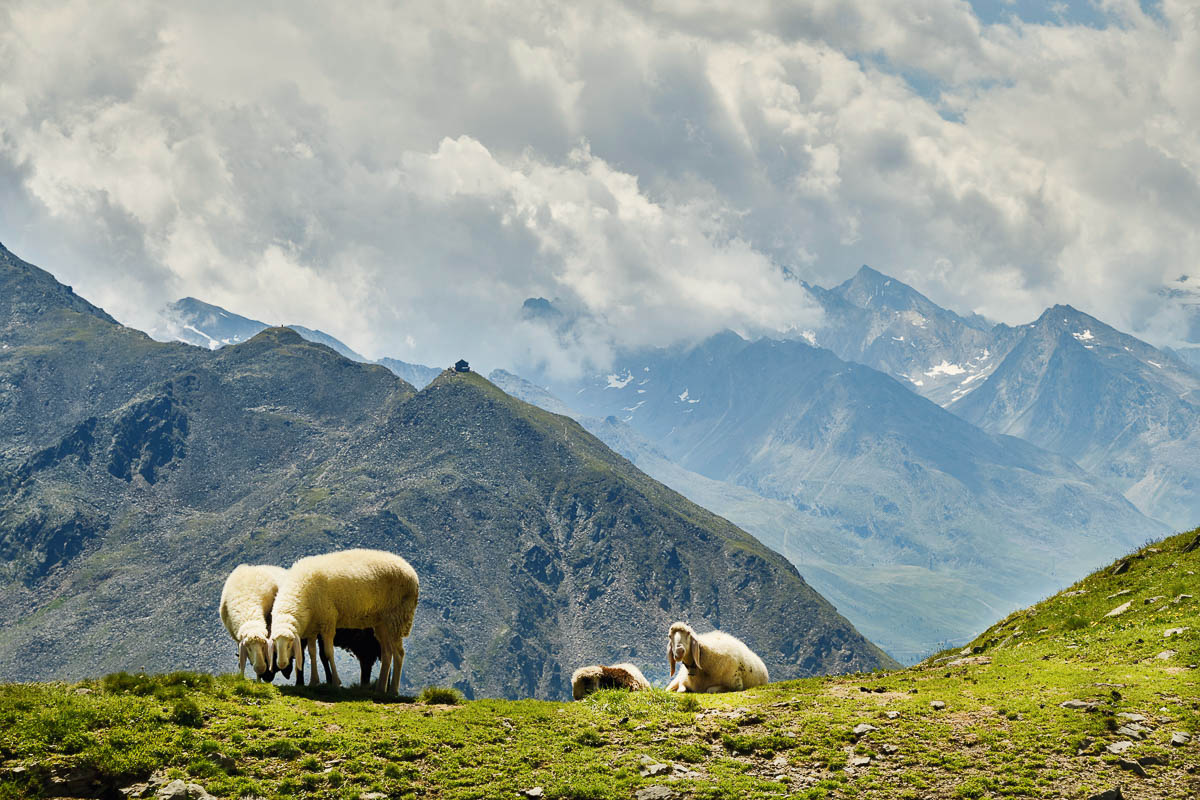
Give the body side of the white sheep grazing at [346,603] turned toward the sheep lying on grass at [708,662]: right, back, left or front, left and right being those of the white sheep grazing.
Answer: back

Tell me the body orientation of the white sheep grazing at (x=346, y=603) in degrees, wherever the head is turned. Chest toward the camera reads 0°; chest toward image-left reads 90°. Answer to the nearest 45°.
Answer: approximately 90°

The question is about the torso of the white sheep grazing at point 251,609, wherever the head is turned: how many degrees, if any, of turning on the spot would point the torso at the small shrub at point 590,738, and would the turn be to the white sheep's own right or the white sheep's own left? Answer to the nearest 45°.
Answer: approximately 45° to the white sheep's own left

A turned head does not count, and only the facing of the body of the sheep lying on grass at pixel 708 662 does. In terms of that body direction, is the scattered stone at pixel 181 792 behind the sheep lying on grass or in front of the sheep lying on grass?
in front

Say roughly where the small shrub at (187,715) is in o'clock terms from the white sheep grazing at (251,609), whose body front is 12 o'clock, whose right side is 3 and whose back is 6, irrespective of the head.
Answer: The small shrub is roughly at 12 o'clock from the white sheep grazing.

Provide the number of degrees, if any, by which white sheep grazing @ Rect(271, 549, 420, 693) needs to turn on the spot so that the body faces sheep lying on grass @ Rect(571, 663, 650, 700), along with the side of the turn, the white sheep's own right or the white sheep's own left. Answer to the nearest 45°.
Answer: approximately 180°

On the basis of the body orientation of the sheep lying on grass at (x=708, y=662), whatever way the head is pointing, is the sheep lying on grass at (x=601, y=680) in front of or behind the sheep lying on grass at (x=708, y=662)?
in front

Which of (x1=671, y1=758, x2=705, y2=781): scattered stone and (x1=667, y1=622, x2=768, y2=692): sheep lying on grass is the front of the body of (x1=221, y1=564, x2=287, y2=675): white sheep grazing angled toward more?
the scattered stone

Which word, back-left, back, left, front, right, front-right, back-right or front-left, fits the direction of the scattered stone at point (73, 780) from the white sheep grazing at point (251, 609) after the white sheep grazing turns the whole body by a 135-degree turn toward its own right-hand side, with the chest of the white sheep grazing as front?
back-left

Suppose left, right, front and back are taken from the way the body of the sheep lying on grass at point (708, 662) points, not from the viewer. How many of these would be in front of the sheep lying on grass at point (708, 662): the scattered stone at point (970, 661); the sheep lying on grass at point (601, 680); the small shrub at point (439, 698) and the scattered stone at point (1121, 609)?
2

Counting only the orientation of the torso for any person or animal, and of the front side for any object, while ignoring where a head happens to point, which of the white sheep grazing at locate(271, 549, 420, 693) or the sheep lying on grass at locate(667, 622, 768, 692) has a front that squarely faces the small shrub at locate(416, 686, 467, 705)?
the sheep lying on grass

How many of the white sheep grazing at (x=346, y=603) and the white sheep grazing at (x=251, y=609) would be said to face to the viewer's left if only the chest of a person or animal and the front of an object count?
1

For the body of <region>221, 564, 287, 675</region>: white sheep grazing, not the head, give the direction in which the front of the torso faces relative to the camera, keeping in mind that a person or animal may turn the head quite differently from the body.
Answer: toward the camera

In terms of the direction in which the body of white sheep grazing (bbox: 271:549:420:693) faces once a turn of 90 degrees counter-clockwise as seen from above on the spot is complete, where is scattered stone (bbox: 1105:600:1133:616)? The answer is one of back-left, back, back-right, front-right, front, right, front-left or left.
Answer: left

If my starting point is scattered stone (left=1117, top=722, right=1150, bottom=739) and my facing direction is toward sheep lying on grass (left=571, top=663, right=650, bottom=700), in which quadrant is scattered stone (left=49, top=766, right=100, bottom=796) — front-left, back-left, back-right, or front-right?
front-left

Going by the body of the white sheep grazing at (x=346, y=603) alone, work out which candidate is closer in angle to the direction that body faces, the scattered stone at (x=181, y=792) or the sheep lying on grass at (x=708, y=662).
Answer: the scattered stone

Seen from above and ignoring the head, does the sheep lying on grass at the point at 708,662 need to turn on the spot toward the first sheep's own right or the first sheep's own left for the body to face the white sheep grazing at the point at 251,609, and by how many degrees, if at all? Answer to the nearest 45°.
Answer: approximately 45° to the first sheep's own right

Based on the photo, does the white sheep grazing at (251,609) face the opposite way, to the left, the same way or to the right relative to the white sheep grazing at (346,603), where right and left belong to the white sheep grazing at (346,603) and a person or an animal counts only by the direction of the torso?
to the left

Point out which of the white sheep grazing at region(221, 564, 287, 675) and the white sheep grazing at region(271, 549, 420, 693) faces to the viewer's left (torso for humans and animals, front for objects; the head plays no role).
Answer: the white sheep grazing at region(271, 549, 420, 693)
